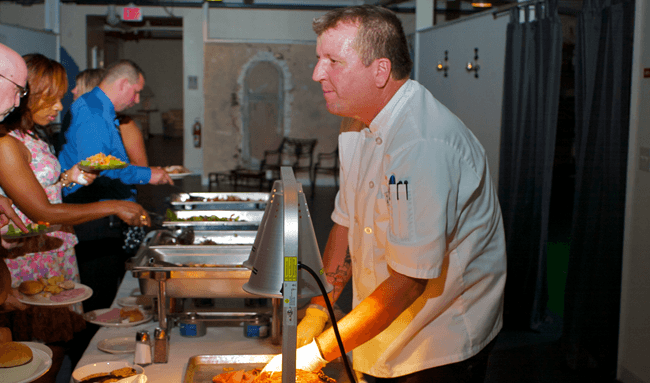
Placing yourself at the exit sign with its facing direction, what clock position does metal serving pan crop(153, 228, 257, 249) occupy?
The metal serving pan is roughly at 12 o'clock from the exit sign.

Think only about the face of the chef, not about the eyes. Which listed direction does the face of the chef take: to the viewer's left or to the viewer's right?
to the viewer's left

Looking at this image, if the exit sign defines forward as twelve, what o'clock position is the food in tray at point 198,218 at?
The food in tray is roughly at 12 o'clock from the exit sign.

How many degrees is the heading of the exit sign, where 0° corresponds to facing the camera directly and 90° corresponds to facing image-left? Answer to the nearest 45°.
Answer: approximately 0°

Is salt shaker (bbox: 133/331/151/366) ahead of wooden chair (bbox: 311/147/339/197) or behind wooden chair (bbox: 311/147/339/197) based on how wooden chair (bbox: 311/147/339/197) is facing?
ahead
